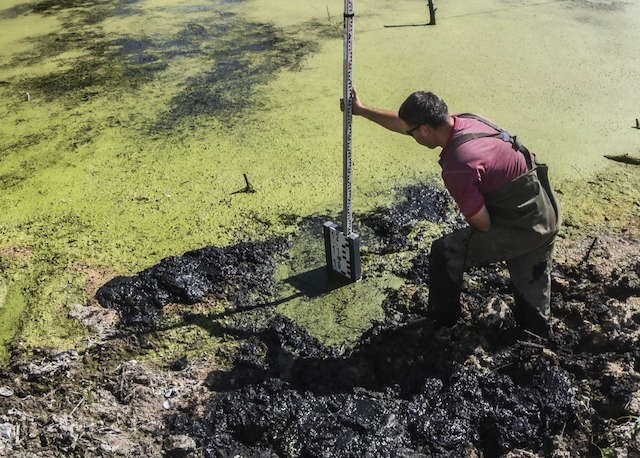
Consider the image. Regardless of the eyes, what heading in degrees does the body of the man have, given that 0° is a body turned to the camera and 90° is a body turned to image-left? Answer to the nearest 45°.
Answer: approximately 90°

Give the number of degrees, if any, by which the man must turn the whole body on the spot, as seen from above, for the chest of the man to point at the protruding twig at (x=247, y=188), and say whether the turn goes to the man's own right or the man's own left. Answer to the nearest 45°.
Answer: approximately 45° to the man's own right
